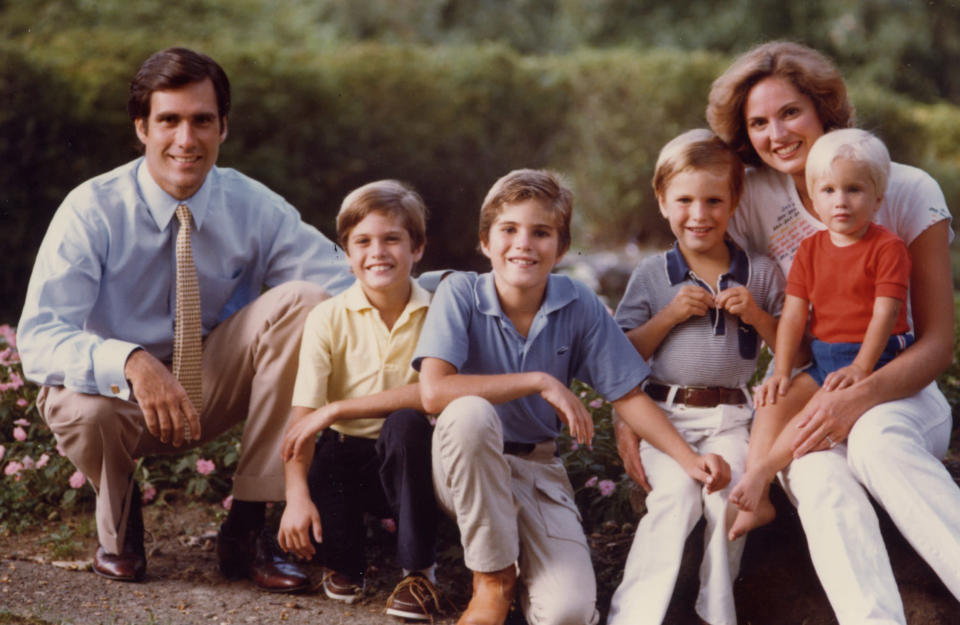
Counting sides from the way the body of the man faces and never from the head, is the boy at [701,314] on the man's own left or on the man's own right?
on the man's own left

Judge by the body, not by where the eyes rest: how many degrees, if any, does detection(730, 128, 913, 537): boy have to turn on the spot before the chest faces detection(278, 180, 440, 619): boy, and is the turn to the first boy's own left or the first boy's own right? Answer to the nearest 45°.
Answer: approximately 45° to the first boy's own right

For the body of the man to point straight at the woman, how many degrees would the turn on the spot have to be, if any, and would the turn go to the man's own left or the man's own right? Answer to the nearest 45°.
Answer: approximately 45° to the man's own left

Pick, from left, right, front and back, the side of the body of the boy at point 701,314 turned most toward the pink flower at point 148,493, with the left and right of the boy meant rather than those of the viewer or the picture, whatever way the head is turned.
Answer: right

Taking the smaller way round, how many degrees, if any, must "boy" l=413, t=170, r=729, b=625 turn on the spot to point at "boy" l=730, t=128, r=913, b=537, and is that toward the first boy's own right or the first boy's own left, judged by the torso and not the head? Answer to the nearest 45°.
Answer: approximately 90° to the first boy's own left

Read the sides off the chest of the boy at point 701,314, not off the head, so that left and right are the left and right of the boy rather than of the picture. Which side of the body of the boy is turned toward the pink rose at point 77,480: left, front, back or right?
right

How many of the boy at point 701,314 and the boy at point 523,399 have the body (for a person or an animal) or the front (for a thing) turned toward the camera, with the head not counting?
2

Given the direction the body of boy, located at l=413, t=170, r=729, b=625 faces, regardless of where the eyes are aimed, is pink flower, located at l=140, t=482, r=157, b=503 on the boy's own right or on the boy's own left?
on the boy's own right

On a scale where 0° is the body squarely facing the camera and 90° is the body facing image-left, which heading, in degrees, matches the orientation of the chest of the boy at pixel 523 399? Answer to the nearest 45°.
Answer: approximately 0°
